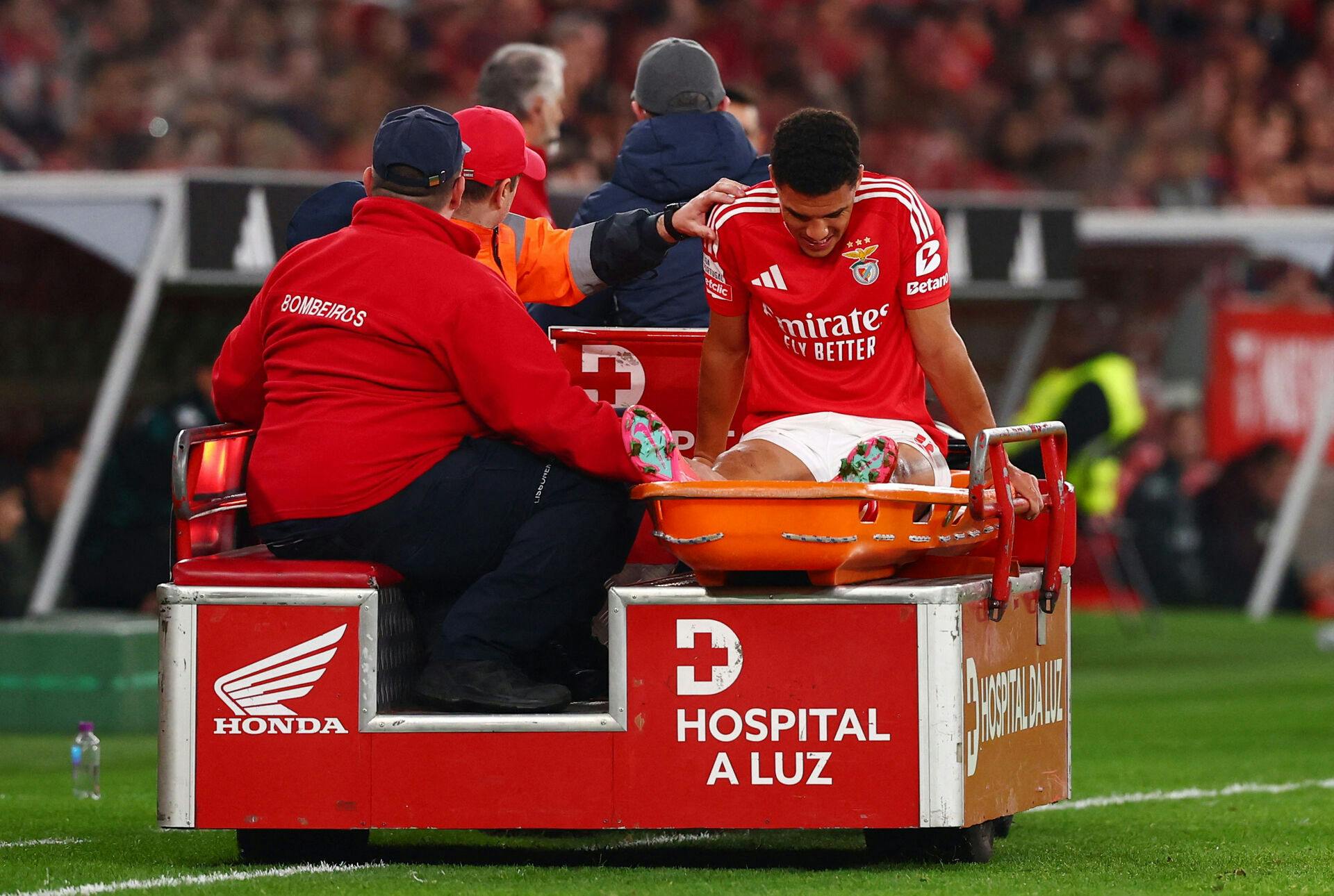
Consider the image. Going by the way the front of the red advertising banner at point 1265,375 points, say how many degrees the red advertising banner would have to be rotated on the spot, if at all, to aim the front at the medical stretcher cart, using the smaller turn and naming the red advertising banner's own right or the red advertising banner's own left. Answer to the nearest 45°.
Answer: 0° — it already faces it

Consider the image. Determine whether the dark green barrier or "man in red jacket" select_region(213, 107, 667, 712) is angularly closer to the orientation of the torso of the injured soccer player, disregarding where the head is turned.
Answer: the man in red jacket

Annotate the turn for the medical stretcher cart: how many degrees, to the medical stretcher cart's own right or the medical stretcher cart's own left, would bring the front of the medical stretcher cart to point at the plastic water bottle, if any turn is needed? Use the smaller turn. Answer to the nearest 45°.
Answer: approximately 135° to the medical stretcher cart's own left

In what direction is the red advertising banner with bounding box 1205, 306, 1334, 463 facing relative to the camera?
toward the camera

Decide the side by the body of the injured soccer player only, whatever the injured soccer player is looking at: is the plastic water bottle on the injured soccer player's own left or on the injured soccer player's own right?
on the injured soccer player's own right

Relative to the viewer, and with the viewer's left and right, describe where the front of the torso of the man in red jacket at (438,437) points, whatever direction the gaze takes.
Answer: facing away from the viewer and to the right of the viewer

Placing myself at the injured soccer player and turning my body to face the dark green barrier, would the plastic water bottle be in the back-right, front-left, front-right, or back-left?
front-left

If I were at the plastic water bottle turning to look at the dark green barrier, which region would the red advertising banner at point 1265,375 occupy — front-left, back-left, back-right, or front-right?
front-right

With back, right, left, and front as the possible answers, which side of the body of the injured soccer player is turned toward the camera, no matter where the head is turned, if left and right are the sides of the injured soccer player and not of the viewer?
front

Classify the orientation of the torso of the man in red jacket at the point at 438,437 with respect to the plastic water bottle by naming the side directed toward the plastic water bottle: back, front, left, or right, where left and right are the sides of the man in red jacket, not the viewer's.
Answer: left

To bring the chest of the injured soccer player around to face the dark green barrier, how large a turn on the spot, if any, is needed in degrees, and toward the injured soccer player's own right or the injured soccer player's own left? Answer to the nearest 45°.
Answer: approximately 135° to the injured soccer player's own right
